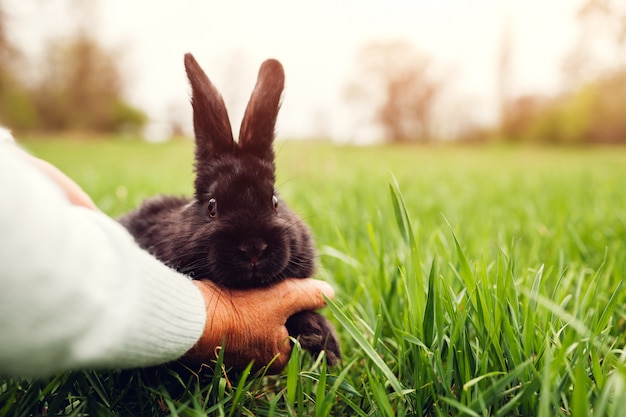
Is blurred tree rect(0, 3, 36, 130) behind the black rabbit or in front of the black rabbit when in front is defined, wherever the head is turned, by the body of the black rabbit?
behind

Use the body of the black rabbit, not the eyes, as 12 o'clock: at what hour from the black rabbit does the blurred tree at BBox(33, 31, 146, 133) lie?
The blurred tree is roughly at 7 o'clock from the black rabbit.

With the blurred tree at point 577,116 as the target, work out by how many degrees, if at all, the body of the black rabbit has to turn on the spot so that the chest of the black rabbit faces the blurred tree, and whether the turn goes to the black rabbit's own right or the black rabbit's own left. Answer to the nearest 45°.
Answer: approximately 90° to the black rabbit's own left

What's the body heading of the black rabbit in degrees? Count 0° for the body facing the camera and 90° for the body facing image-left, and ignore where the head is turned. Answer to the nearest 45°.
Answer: approximately 315°
